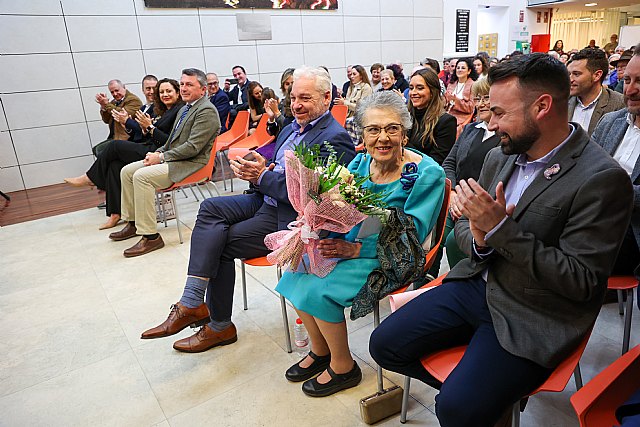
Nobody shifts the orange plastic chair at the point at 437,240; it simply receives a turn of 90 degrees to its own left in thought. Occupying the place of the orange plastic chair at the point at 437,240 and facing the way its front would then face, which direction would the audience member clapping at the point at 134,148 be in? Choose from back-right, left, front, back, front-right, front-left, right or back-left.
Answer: back

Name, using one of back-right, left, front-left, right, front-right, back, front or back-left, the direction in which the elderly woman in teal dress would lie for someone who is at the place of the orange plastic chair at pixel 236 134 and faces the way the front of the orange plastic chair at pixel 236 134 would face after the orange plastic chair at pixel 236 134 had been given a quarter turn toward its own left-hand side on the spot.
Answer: front-right

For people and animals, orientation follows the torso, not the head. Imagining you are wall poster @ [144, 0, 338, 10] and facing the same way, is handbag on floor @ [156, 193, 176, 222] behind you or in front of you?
in front

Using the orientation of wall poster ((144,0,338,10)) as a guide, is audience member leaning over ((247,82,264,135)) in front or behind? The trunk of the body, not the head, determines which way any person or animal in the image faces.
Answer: in front

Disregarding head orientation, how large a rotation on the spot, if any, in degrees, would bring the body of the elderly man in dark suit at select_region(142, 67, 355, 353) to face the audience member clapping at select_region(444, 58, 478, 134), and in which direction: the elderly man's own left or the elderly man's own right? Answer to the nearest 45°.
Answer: approximately 180°

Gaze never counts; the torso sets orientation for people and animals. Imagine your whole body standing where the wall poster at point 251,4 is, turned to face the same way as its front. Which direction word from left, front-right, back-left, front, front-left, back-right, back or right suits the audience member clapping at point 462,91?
front-left

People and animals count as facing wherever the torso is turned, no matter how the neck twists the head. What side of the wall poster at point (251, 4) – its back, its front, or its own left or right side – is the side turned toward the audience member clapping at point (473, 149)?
front

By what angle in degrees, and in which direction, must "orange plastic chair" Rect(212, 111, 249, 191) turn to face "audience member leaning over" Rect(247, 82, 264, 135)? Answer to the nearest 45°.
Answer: approximately 180°

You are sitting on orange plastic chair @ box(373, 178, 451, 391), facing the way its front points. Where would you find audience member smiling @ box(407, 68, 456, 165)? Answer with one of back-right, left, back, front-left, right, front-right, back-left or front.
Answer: back-right

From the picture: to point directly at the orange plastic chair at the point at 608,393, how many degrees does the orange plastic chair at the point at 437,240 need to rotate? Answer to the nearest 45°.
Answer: approximately 90° to its left

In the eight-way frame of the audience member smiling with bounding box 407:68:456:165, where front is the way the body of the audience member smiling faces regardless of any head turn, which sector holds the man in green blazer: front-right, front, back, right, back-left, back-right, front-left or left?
front-right
